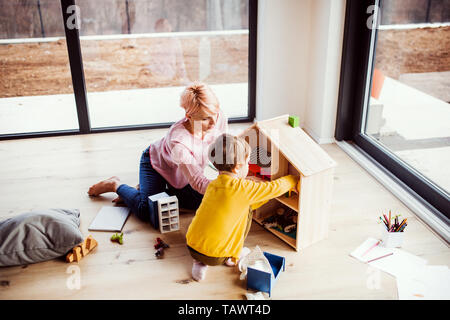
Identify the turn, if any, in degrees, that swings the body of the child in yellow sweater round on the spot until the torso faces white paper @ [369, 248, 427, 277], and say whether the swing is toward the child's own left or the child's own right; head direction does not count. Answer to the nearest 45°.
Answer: approximately 45° to the child's own right

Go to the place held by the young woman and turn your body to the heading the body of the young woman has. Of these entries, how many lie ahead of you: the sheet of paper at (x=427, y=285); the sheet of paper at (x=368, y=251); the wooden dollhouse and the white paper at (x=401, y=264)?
4

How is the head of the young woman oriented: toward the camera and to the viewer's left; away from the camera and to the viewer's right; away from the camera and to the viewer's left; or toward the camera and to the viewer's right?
toward the camera and to the viewer's right

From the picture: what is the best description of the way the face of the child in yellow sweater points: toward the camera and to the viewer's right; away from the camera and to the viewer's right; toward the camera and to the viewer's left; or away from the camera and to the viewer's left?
away from the camera and to the viewer's right

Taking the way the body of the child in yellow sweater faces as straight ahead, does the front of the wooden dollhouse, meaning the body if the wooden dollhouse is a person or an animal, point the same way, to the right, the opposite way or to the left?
the opposite way

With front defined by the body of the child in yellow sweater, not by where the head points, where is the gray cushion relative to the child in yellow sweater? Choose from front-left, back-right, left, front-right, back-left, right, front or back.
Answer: back-left

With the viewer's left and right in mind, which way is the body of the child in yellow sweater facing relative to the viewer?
facing away from the viewer and to the right of the viewer

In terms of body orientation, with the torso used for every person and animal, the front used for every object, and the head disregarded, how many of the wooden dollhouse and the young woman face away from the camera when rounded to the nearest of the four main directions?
0

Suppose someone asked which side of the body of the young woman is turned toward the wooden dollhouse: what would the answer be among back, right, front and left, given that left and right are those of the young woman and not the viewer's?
front

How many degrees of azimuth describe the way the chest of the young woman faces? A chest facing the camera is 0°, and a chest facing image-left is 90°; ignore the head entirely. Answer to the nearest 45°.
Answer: approximately 315°

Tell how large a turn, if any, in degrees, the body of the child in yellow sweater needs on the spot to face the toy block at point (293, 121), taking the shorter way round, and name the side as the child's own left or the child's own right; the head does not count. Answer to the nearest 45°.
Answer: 0° — they already face it

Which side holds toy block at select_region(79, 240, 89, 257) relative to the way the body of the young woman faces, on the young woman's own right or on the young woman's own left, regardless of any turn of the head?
on the young woman's own right

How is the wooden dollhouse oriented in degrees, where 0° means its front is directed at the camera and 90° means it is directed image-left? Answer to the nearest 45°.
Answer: approximately 45°

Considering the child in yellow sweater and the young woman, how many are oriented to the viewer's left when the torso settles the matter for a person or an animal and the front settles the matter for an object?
0

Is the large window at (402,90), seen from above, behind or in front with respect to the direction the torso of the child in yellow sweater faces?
in front

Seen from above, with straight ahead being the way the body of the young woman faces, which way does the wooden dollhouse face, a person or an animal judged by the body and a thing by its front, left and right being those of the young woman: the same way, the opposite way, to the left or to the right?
to the right
